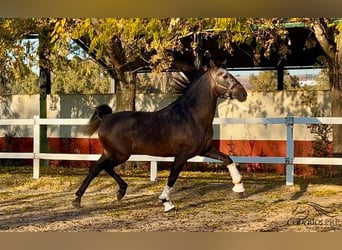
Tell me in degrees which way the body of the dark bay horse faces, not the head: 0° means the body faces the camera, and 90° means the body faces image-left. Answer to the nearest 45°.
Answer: approximately 270°
